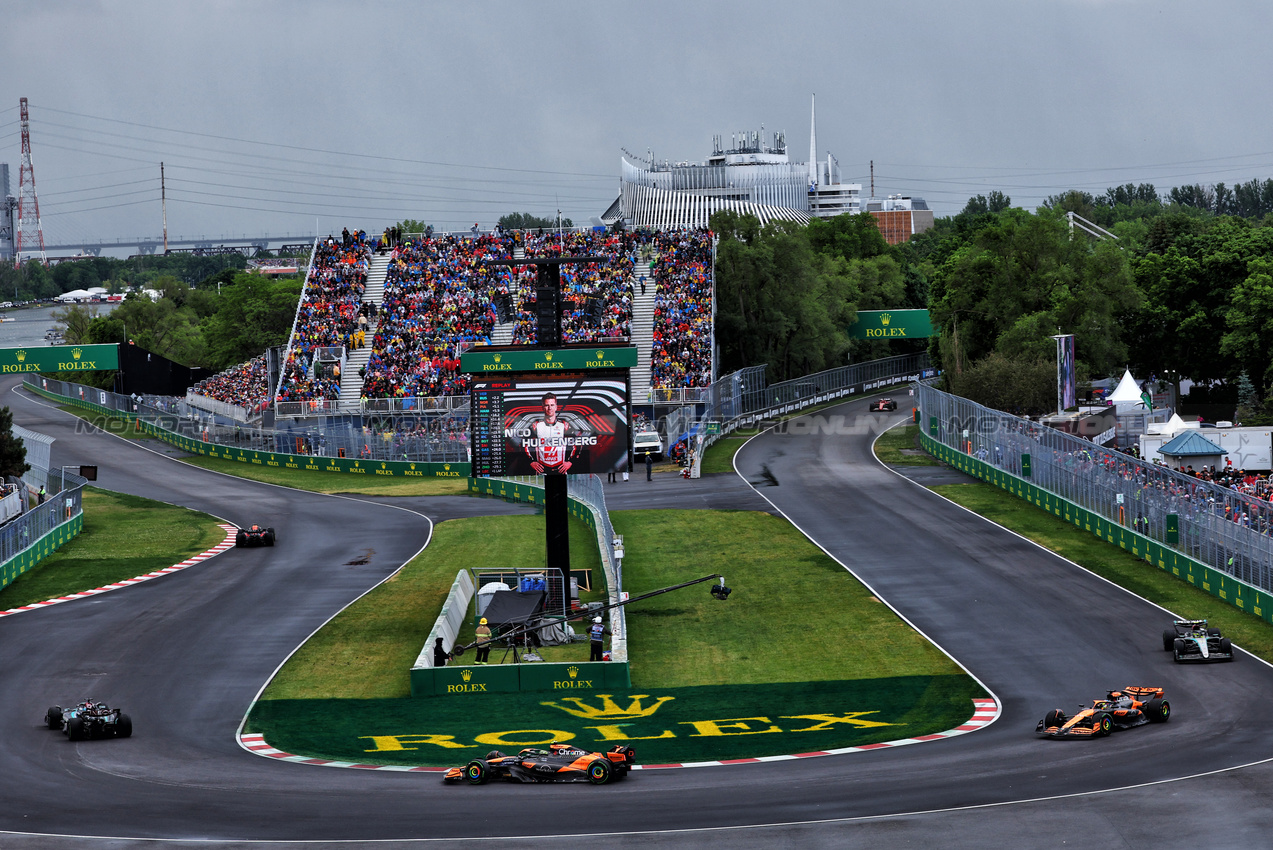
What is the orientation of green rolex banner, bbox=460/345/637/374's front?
toward the camera

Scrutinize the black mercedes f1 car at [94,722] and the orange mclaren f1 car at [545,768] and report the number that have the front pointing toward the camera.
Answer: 0

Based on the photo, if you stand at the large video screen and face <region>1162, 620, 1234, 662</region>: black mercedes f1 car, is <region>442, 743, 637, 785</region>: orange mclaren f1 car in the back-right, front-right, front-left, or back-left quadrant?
front-right

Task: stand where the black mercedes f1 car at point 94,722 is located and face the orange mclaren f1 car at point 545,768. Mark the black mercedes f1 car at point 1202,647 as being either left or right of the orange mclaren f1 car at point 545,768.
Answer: left

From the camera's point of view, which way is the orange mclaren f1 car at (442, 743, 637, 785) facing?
to the viewer's left

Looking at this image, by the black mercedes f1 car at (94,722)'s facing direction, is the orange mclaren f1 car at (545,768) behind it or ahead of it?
behind

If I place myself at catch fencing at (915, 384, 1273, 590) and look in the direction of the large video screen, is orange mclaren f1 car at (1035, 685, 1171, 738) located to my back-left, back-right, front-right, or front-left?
front-left

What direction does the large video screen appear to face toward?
toward the camera

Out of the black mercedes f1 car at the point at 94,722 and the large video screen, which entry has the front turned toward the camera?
the large video screen

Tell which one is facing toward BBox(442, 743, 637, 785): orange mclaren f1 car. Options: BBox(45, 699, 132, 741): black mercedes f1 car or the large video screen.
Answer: the large video screen

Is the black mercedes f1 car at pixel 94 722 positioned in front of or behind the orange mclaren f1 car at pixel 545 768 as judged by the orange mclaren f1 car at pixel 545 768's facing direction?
in front

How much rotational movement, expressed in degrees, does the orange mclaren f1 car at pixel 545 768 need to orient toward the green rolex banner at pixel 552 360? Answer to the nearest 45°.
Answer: approximately 90° to its right

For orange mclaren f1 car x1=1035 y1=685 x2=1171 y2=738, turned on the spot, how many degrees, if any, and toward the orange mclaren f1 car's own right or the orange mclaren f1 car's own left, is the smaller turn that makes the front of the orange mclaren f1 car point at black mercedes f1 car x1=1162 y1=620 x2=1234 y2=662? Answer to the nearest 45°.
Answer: approximately 135° to the orange mclaren f1 car's own right

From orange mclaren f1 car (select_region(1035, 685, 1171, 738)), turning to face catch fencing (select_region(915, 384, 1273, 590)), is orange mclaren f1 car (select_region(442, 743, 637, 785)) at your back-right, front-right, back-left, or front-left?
back-left

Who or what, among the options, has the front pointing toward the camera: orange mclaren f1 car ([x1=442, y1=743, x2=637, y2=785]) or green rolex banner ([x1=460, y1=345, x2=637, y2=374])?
the green rolex banner

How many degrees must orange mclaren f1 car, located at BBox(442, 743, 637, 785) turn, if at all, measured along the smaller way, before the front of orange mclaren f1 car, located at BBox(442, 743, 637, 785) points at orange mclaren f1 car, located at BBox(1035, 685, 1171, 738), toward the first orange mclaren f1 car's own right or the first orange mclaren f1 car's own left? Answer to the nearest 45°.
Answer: approximately 180°

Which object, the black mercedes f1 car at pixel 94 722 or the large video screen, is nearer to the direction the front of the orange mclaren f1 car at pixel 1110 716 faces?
the black mercedes f1 car

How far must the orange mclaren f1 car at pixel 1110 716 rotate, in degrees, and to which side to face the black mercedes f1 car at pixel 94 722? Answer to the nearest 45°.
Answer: approximately 45° to its right

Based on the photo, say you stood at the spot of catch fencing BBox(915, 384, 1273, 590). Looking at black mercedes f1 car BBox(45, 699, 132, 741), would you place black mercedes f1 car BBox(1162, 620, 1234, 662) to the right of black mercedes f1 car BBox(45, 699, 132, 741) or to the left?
left

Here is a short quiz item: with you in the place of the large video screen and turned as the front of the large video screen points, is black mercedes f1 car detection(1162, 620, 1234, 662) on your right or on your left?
on your left

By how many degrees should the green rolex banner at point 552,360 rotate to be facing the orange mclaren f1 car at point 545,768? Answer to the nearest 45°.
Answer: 0° — it already faces it
